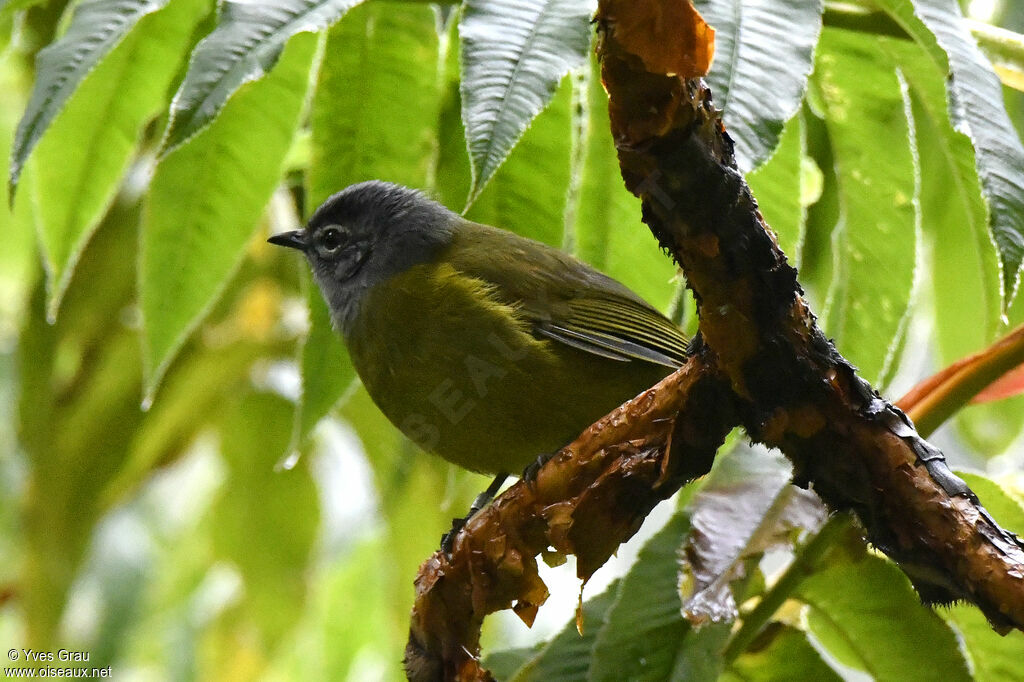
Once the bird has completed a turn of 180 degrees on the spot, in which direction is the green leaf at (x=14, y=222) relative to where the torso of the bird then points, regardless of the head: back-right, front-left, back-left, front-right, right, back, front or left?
back-left

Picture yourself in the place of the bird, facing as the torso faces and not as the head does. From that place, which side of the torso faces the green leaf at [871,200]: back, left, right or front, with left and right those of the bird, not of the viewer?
back

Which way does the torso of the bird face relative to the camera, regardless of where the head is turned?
to the viewer's left

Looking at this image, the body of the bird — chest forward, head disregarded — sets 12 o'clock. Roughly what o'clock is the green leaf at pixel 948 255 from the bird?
The green leaf is roughly at 5 o'clock from the bird.

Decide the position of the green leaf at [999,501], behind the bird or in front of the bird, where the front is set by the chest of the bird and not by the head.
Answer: behind

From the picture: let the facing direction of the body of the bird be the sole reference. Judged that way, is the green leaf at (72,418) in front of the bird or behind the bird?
in front

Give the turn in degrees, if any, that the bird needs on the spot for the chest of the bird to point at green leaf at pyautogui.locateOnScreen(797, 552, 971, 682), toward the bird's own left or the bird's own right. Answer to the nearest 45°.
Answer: approximately 135° to the bird's own left

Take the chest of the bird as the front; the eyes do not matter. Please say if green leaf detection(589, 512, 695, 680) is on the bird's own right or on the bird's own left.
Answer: on the bird's own left
